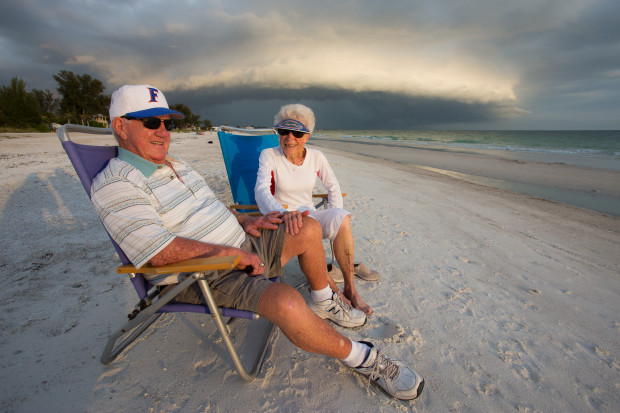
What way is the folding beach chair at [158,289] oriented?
to the viewer's right

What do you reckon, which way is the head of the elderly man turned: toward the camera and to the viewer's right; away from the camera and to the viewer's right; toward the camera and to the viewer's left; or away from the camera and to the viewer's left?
toward the camera and to the viewer's right

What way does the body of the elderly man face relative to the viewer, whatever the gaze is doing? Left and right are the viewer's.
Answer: facing the viewer and to the right of the viewer

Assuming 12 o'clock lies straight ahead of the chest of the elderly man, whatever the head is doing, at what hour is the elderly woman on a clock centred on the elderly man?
The elderly woman is roughly at 9 o'clock from the elderly man.

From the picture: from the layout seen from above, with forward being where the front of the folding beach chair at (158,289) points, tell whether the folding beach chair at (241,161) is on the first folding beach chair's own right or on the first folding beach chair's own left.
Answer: on the first folding beach chair's own left

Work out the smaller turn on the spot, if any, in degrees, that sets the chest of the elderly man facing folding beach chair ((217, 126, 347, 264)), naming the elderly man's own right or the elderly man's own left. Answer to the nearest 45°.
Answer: approximately 135° to the elderly man's own left
